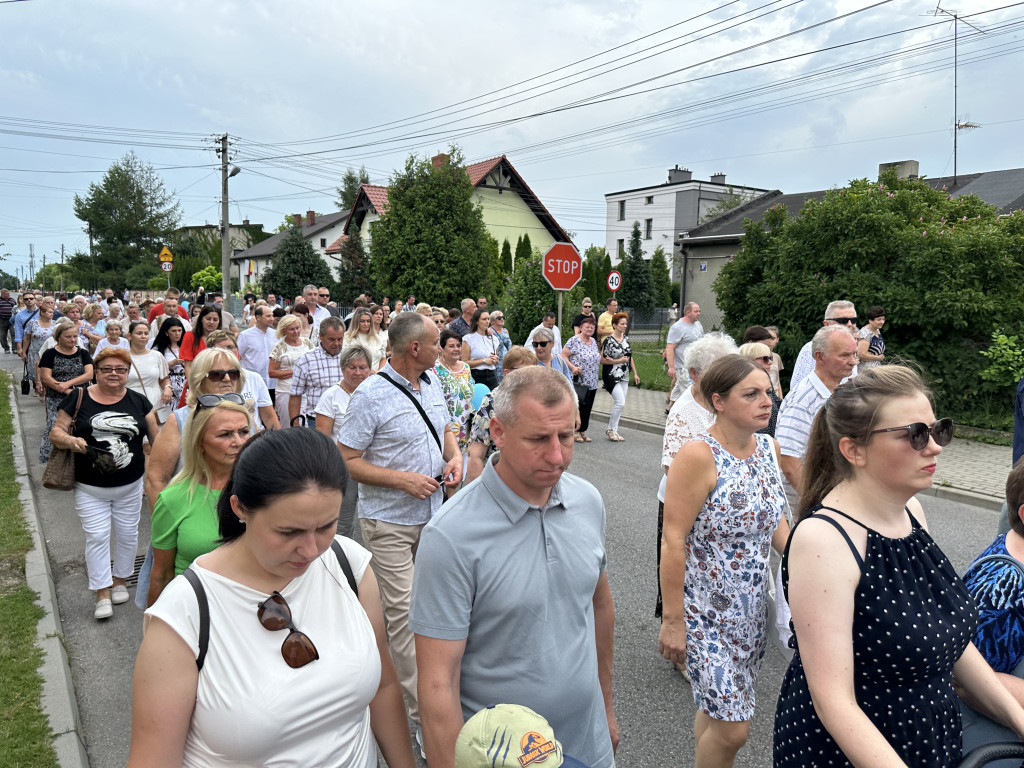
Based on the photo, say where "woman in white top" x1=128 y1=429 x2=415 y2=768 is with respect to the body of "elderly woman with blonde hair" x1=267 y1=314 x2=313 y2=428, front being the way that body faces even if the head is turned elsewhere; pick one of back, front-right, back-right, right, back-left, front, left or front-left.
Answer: front-right

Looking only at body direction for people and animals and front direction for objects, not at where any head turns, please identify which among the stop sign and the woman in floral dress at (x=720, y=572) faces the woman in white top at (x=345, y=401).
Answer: the stop sign

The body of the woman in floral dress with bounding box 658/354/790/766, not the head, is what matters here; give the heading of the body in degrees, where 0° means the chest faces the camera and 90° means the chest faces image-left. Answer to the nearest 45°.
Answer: approximately 315°

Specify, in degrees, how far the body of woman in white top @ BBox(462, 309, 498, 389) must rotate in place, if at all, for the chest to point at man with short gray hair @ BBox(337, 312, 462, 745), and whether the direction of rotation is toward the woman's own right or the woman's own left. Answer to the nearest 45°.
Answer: approximately 45° to the woman's own right

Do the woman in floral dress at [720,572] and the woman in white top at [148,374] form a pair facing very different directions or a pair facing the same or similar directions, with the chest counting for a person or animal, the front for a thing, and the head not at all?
same or similar directions

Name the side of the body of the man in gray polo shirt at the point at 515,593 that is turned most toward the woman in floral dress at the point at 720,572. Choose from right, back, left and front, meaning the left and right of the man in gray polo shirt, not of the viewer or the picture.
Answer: left

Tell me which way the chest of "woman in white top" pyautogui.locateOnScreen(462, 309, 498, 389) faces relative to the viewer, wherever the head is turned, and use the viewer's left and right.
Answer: facing the viewer and to the right of the viewer

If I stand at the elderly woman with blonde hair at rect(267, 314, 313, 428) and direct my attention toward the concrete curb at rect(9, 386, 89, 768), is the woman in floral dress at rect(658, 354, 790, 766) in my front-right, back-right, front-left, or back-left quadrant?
front-left

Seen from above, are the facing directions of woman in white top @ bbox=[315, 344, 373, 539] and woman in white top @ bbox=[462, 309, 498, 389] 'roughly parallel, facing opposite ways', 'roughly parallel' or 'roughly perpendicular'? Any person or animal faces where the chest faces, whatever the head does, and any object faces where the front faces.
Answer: roughly parallel

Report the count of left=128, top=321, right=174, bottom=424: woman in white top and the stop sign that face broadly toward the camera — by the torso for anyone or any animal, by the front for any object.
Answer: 2

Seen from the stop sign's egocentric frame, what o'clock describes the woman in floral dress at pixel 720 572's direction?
The woman in floral dress is roughly at 12 o'clock from the stop sign.

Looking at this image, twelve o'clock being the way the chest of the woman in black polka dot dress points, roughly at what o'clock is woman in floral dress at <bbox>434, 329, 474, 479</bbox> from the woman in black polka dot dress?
The woman in floral dress is roughly at 6 o'clock from the woman in black polka dot dress.

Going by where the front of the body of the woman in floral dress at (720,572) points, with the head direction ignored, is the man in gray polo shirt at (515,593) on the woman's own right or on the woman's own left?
on the woman's own right

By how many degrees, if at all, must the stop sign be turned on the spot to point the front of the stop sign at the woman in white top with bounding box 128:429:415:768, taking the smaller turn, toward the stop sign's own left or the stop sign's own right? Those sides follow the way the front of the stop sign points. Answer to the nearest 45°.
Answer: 0° — it already faces them
